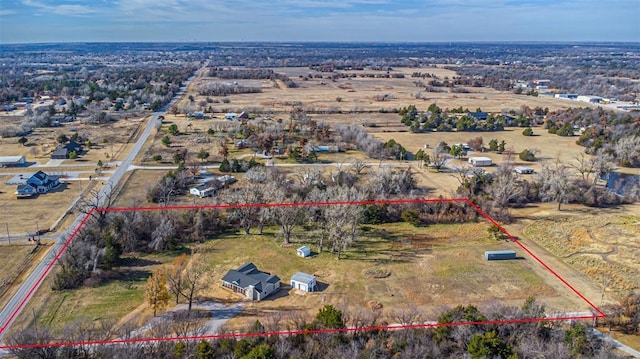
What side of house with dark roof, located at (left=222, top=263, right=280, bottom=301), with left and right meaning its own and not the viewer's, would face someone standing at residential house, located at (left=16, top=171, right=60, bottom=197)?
right

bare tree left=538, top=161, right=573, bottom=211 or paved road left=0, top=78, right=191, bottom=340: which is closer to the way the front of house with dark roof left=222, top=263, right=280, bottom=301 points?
the paved road

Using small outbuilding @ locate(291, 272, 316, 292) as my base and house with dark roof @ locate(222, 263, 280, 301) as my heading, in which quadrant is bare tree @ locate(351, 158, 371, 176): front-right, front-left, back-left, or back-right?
back-right

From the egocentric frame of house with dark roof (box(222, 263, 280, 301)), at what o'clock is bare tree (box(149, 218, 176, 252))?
The bare tree is roughly at 3 o'clock from the house with dark roof.

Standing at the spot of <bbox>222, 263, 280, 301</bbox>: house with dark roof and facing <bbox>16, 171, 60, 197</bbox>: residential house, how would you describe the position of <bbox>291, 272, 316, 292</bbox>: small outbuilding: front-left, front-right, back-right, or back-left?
back-right

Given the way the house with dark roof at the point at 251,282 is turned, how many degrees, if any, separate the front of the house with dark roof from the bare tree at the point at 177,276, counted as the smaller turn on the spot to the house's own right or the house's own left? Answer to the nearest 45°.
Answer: approximately 45° to the house's own right

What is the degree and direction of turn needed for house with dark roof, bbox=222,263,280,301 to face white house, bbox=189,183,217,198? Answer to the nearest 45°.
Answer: approximately 135° to its right

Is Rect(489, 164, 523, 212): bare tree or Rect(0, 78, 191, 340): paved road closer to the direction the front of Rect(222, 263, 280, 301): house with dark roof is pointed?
the paved road

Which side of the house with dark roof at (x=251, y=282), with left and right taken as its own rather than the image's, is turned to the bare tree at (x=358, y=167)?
back

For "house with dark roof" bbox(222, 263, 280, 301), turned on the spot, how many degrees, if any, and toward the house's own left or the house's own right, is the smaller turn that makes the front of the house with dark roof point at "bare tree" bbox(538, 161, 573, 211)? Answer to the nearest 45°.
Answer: approximately 180°

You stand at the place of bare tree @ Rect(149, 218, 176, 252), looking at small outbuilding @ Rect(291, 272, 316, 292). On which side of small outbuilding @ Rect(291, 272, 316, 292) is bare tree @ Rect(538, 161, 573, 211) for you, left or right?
left

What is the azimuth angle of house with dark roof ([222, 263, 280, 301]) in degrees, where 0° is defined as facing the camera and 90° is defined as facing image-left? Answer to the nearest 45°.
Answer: approximately 45°
